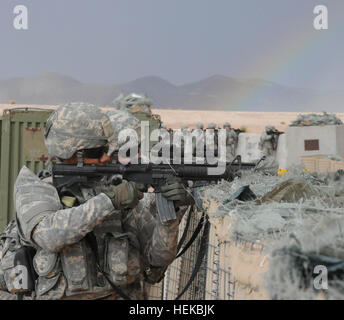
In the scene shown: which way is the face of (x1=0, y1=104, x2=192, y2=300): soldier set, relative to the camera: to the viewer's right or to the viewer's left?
to the viewer's right

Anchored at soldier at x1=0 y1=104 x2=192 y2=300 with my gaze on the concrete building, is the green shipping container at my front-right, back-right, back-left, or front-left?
front-left

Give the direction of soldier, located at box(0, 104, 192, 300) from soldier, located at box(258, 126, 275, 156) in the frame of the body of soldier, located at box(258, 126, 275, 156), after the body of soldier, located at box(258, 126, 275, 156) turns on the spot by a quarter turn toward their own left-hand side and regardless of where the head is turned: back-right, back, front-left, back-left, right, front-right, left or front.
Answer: back

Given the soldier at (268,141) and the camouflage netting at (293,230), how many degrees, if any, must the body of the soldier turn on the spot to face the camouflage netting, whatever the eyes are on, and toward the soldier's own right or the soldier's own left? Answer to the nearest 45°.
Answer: approximately 90° to the soldier's own right

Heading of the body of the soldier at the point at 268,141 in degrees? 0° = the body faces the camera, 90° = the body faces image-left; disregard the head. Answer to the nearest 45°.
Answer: approximately 270°

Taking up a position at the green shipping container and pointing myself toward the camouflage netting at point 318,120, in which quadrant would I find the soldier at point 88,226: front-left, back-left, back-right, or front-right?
back-right

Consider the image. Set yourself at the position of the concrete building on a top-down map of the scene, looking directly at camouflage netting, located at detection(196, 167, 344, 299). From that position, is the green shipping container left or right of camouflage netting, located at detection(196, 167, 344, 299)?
right
